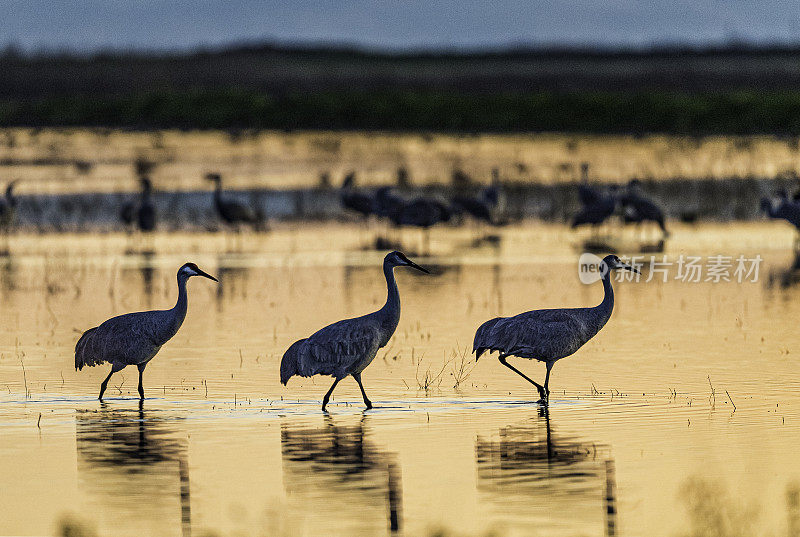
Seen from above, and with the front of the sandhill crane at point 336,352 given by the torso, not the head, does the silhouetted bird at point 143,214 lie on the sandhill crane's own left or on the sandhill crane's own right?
on the sandhill crane's own left

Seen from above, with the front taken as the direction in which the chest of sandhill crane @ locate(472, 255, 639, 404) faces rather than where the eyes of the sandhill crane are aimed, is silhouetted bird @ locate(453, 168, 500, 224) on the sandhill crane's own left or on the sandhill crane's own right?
on the sandhill crane's own left

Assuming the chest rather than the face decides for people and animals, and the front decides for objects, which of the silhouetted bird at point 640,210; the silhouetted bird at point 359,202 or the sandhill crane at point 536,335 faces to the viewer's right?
the sandhill crane

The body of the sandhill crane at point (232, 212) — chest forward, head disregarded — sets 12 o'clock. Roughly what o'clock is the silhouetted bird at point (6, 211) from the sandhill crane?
The silhouetted bird is roughly at 1 o'clock from the sandhill crane.

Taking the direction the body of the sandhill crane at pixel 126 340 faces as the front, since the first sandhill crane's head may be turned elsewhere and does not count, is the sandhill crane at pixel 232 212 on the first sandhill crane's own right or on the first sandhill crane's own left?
on the first sandhill crane's own left

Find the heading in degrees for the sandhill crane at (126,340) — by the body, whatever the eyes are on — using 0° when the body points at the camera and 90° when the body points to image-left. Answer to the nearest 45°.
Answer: approximately 270°

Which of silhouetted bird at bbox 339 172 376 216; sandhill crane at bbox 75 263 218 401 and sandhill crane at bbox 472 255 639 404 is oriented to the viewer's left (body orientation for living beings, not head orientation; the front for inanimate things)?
the silhouetted bird

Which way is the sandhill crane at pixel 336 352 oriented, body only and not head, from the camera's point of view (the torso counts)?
to the viewer's right

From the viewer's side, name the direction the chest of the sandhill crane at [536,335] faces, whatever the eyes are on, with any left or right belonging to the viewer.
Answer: facing to the right of the viewer

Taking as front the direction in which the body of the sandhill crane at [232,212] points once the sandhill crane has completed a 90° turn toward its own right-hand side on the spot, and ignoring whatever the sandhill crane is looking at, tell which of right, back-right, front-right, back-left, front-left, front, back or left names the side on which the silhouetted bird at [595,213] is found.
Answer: right

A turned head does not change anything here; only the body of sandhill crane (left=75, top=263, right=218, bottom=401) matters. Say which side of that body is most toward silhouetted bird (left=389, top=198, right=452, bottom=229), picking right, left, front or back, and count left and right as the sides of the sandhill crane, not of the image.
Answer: left

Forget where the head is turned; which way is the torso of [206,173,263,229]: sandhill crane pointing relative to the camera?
to the viewer's left

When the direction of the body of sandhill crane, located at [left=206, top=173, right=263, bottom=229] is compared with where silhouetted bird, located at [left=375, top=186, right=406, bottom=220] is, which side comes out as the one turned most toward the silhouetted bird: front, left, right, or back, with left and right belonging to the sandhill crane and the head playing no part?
back
